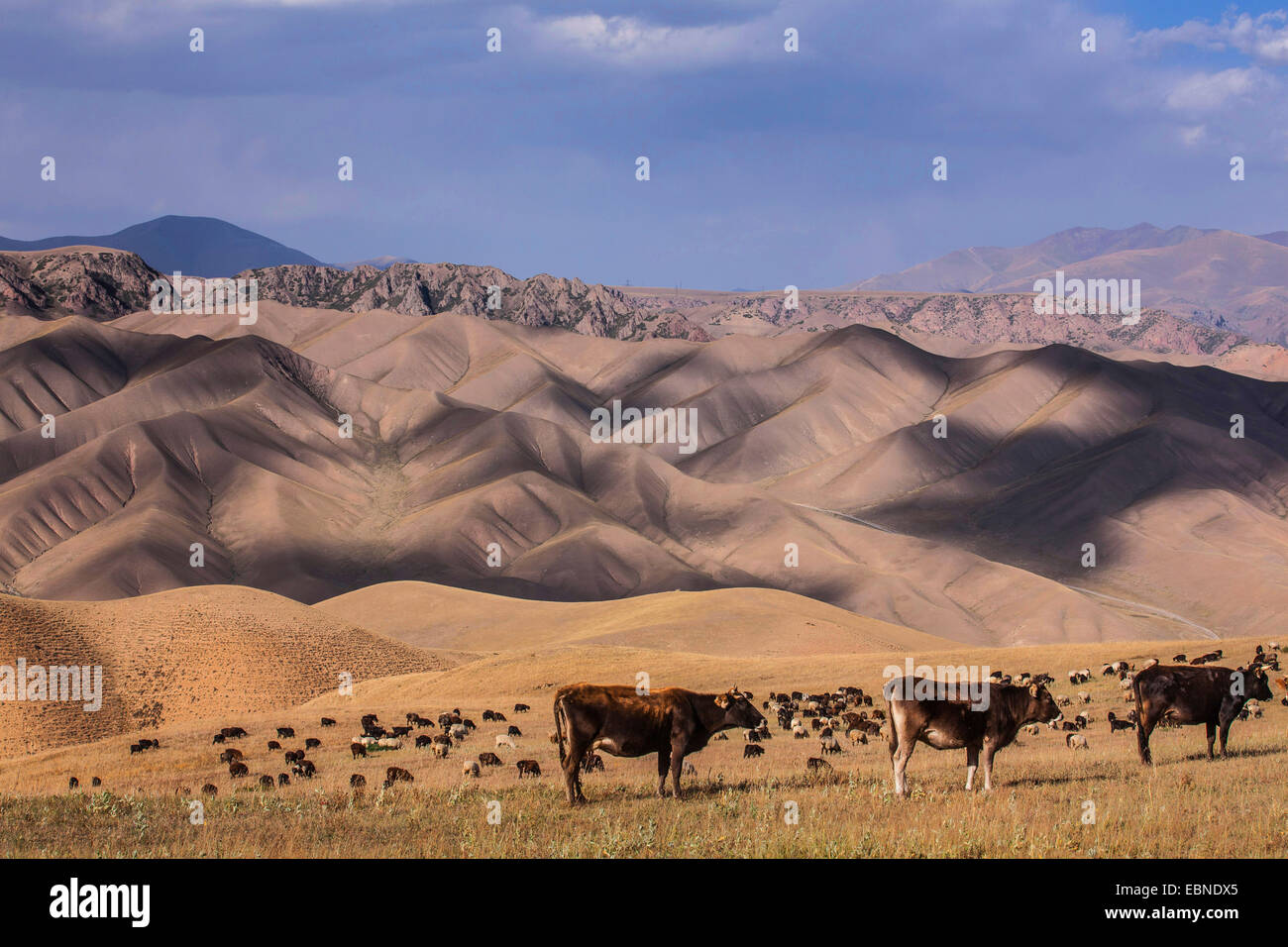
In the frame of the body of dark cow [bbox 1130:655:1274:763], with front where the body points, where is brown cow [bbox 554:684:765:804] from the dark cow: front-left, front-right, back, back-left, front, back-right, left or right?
back-right

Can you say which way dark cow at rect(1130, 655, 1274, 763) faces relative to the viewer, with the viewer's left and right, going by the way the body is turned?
facing to the right of the viewer

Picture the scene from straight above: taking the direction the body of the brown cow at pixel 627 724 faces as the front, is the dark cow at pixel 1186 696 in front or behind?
in front

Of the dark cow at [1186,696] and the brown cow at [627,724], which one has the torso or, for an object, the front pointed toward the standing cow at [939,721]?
the brown cow

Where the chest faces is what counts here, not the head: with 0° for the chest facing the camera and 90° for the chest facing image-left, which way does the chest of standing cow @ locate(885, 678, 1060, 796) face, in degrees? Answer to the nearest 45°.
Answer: approximately 270°

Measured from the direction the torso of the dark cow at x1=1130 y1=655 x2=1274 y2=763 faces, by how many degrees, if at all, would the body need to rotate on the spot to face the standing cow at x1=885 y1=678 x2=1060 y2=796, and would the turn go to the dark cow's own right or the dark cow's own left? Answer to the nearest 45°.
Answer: approximately 135° to the dark cow's own right

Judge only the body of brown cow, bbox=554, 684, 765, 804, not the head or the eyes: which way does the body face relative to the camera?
to the viewer's right

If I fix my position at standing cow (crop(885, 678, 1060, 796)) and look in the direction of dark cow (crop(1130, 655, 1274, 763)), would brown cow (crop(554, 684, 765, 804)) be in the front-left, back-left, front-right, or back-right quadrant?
back-left
